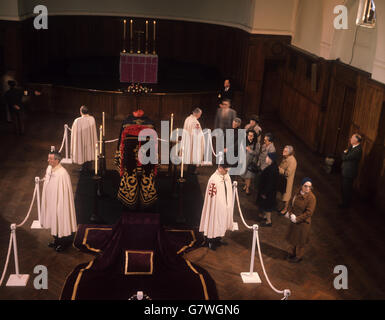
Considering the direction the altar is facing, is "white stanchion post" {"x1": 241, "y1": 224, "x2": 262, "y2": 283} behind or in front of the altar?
in front

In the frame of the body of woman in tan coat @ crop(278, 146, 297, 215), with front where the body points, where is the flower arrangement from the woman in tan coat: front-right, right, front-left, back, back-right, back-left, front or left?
front-right

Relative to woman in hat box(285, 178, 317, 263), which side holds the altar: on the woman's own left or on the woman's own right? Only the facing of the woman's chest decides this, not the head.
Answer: on the woman's own right

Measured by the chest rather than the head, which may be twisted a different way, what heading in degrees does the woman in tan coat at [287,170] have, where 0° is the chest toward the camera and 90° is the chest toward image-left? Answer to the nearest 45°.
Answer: approximately 90°

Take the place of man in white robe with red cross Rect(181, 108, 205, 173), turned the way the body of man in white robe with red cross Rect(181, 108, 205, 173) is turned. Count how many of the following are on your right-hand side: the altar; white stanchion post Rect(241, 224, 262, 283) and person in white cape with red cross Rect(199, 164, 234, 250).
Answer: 2

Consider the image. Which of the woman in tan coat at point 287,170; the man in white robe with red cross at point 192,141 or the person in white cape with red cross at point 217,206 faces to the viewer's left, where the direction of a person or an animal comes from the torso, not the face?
the woman in tan coat

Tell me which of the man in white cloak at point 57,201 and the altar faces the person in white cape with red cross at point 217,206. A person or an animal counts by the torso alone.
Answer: the altar

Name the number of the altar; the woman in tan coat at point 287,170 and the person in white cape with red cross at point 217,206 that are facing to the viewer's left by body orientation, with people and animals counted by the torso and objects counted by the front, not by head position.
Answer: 1

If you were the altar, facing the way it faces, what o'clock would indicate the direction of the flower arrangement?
The flower arrangement is roughly at 12 o'clock from the altar.

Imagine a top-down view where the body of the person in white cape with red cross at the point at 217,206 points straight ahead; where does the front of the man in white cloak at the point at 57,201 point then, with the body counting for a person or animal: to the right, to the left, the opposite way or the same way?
to the right

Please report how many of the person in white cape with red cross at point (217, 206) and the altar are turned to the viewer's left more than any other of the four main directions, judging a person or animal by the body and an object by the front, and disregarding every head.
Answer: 0

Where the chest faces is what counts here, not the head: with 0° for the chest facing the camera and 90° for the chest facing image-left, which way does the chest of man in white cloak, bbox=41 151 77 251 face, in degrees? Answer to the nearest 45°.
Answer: approximately 45°
